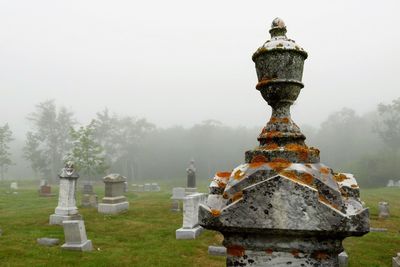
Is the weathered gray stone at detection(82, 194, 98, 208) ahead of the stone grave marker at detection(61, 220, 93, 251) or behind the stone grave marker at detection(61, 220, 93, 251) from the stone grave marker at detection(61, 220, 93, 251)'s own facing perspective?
behind

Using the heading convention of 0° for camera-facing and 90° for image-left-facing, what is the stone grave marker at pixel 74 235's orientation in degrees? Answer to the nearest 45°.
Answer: approximately 45°

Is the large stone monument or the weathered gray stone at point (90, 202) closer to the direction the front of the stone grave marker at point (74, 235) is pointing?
the large stone monument

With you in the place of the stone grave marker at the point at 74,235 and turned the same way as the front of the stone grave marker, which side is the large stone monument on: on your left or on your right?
on your left

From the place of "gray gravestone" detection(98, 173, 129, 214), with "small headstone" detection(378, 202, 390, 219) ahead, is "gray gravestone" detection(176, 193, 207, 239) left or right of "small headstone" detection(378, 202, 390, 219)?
right

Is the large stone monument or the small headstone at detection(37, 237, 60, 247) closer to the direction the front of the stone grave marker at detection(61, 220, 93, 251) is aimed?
the large stone monument

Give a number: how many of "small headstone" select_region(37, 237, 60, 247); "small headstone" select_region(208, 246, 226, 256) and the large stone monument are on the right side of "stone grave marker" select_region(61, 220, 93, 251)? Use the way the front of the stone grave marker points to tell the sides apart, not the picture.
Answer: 1

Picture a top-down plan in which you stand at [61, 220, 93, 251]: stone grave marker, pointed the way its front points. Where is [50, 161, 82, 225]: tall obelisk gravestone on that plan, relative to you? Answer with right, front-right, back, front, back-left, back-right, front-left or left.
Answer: back-right

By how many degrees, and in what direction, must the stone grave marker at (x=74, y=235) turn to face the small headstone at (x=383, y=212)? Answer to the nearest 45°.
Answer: approximately 135° to its left

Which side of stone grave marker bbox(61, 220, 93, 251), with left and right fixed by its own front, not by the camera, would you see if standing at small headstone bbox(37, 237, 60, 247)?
right

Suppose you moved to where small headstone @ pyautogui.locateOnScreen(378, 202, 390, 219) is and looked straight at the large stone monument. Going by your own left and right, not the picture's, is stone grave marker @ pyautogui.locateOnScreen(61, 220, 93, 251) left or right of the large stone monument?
right

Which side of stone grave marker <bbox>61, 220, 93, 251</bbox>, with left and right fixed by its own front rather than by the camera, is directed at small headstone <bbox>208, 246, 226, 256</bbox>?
left
